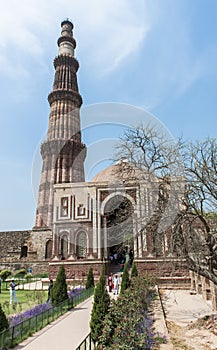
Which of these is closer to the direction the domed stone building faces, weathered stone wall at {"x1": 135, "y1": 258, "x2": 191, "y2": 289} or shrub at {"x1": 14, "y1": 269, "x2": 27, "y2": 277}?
the weathered stone wall

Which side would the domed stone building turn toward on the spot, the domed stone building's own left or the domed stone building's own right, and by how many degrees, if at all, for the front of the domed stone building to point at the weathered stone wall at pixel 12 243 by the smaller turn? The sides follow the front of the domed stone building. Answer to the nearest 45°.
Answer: approximately 135° to the domed stone building's own right

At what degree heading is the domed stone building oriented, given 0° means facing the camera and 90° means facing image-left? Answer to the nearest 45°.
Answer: approximately 0°

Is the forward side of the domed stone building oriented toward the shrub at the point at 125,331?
yes

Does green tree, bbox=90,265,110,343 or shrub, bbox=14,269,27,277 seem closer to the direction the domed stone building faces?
the green tree

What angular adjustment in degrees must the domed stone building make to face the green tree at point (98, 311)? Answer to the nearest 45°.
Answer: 0° — it already faces it
